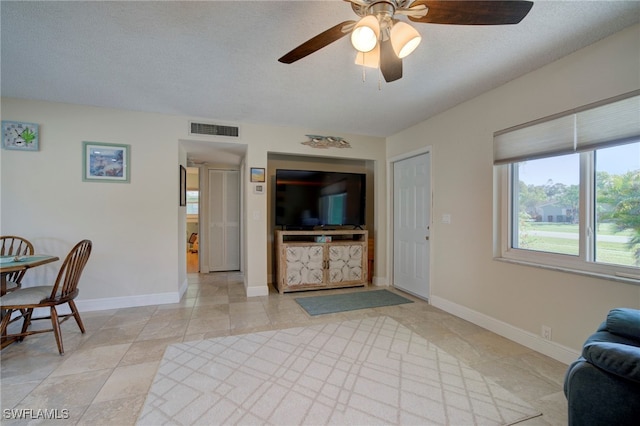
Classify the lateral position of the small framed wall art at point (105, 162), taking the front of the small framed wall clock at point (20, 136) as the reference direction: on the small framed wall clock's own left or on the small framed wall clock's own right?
on the small framed wall clock's own left

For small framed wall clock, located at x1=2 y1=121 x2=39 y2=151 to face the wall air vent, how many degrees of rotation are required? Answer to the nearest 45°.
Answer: approximately 45° to its left

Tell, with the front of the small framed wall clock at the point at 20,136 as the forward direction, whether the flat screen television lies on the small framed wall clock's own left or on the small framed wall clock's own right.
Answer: on the small framed wall clock's own left

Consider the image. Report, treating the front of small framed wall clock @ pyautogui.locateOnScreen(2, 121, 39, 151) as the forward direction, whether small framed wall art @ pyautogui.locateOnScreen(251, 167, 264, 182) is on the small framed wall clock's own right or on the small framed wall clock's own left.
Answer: on the small framed wall clock's own left

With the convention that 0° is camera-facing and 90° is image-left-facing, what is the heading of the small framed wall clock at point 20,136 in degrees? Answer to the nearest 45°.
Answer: approximately 0°

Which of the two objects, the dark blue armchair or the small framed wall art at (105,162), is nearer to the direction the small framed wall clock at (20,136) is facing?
the dark blue armchair

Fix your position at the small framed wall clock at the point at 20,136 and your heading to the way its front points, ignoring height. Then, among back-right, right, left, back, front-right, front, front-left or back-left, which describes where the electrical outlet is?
front-left

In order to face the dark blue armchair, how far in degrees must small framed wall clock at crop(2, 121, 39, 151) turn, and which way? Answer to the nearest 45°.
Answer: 0° — it already faces it

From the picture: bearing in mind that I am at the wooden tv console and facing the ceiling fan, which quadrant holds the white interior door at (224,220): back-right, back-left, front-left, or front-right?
back-right

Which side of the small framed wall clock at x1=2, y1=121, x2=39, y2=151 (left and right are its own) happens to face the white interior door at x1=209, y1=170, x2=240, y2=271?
left
